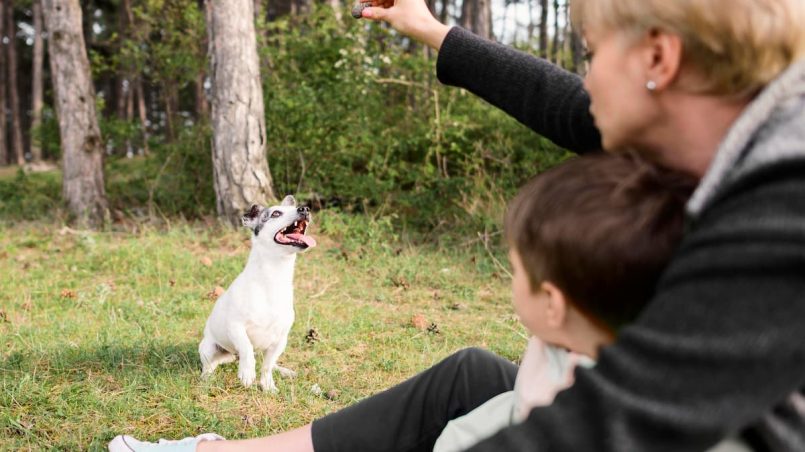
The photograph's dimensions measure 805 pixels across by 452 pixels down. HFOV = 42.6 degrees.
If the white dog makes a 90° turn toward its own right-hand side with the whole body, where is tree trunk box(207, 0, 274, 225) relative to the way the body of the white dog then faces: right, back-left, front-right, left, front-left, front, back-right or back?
back-right

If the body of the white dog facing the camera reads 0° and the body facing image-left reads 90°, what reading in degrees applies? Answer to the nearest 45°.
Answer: approximately 315°

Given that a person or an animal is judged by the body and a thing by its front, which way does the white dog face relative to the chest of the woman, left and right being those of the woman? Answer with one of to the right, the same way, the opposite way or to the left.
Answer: the opposite way

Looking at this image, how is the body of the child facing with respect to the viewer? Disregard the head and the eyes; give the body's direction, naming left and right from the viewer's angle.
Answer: facing away from the viewer and to the left of the viewer

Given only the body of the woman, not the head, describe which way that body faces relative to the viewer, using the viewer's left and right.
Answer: facing away from the viewer and to the left of the viewer

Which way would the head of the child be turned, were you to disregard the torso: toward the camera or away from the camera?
away from the camera

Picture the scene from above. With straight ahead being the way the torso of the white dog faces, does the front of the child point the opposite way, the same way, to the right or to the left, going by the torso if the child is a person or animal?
the opposite way
